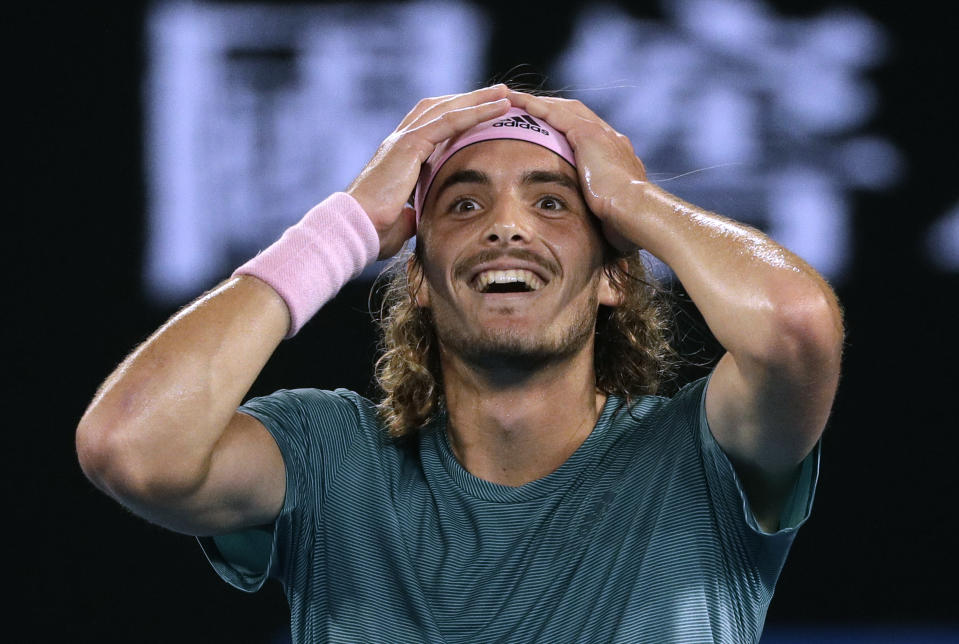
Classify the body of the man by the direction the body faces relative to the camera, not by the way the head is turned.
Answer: toward the camera
